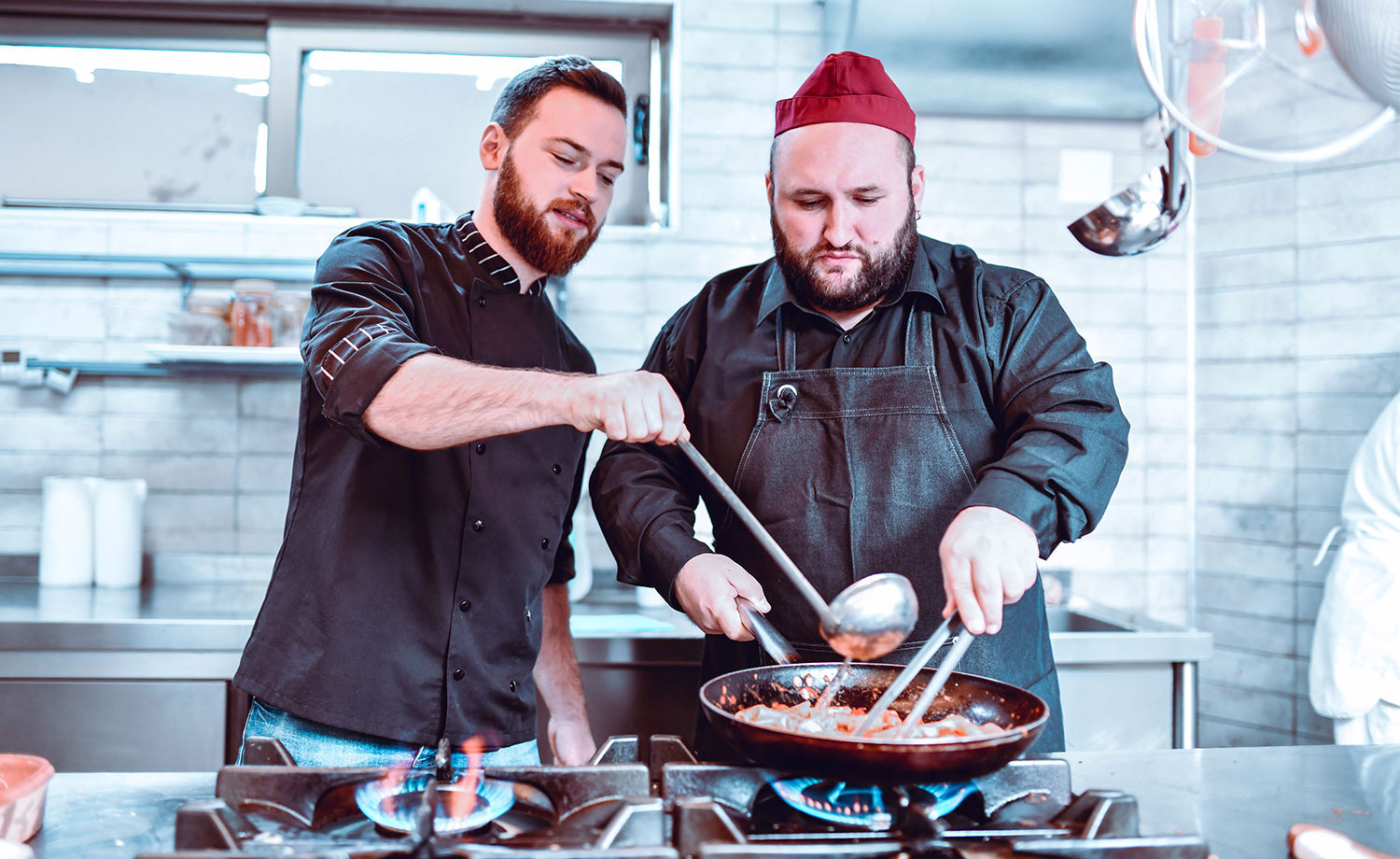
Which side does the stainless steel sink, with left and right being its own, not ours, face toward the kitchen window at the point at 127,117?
right

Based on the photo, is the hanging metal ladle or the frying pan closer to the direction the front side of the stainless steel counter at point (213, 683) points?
the frying pan

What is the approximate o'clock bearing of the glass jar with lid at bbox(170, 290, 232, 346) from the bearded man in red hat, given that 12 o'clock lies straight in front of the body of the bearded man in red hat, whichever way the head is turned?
The glass jar with lid is roughly at 4 o'clock from the bearded man in red hat.

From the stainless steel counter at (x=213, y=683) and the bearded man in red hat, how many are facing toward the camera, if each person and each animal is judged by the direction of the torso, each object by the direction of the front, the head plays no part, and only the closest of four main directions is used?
2

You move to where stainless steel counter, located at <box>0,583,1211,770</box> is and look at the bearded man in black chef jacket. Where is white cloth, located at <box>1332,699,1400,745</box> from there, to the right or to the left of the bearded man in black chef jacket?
left

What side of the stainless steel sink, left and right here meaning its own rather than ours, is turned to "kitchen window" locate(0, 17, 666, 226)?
right

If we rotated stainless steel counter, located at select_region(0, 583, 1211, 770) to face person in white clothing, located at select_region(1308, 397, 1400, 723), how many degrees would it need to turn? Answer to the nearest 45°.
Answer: approximately 90° to its left

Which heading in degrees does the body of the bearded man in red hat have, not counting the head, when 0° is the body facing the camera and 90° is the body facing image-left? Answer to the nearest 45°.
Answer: approximately 0°
